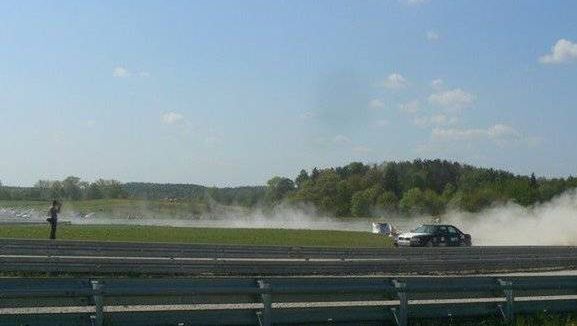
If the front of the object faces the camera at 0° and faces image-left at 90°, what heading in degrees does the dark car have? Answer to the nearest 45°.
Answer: approximately 45°

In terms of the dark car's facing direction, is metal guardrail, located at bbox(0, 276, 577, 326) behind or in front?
in front
